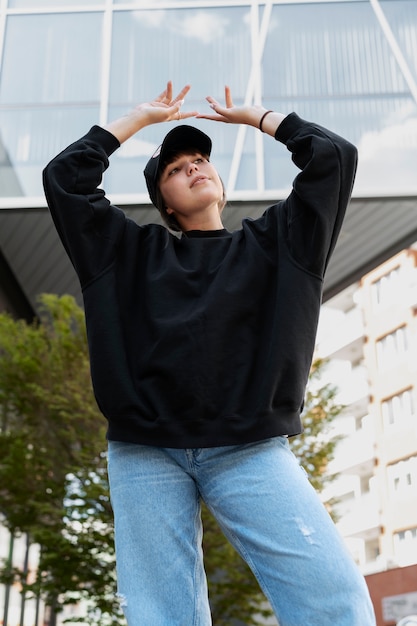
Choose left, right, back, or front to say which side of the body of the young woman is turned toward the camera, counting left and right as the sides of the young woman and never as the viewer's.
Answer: front

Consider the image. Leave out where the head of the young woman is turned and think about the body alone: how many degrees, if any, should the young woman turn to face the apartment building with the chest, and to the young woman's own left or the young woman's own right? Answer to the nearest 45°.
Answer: approximately 180°

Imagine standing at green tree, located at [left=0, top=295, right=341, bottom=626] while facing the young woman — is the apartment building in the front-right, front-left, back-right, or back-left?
back-left

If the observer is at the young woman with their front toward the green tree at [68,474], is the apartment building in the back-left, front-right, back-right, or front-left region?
front-right

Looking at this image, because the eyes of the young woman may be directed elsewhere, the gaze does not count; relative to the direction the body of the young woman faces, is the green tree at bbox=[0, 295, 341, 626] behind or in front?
behind

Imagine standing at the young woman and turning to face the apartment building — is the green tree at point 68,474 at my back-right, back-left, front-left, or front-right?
front-left
